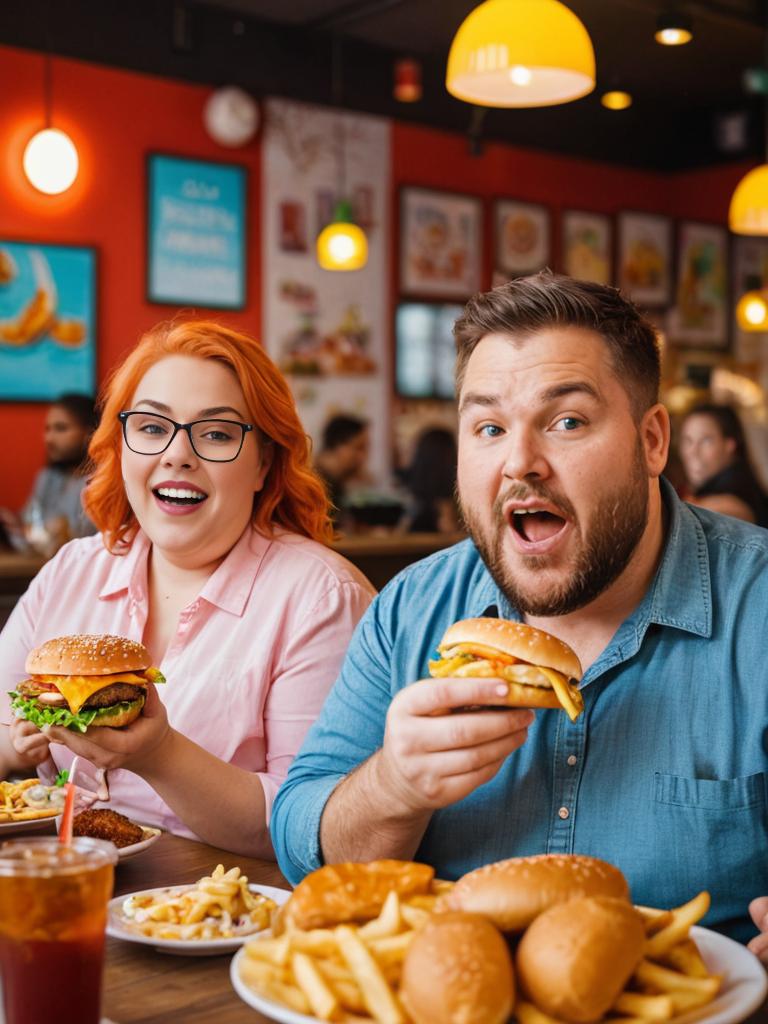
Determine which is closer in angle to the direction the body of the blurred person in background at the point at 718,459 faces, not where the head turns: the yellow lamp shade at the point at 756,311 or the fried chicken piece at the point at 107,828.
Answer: the fried chicken piece

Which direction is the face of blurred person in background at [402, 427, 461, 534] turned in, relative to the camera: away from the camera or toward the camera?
away from the camera

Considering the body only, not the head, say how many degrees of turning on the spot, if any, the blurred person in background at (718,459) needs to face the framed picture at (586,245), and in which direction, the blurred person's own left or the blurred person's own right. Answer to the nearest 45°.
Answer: approximately 135° to the blurred person's own right

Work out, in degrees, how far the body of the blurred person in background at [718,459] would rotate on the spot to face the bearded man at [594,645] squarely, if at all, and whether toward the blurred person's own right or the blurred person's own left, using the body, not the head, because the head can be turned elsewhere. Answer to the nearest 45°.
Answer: approximately 45° to the blurred person's own left

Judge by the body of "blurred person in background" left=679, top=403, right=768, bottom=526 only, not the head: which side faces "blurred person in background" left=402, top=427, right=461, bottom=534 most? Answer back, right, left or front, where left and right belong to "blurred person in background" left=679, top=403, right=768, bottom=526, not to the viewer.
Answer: right

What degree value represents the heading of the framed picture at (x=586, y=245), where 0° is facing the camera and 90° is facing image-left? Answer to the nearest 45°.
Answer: approximately 315°

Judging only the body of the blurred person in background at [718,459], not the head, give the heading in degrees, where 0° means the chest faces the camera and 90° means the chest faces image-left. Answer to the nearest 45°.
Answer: approximately 45°

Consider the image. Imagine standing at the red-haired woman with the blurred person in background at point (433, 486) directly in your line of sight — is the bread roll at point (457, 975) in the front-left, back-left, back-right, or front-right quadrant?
back-right
